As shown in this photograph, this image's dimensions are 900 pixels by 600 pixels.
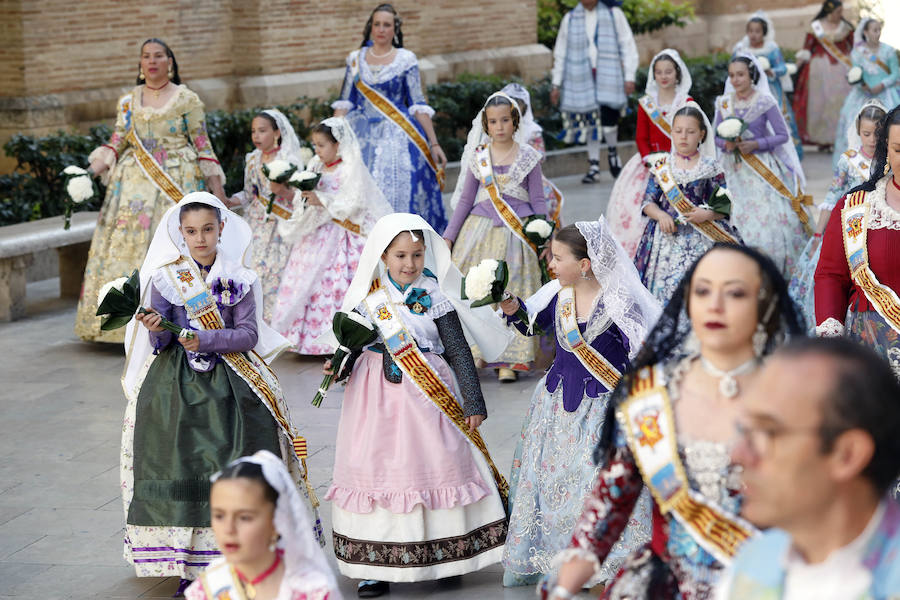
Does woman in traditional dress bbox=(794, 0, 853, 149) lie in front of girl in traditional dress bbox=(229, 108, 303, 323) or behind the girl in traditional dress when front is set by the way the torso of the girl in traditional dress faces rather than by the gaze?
behind

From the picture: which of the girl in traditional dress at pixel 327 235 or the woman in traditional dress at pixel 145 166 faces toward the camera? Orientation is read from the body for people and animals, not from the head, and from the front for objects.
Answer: the woman in traditional dress

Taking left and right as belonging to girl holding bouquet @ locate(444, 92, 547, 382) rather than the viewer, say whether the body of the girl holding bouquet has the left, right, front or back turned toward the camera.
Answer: front

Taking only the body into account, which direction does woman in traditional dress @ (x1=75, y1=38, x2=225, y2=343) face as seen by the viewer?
toward the camera

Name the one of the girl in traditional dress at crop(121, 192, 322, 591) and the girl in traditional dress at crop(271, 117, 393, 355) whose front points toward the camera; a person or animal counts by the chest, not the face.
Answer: the girl in traditional dress at crop(121, 192, 322, 591)

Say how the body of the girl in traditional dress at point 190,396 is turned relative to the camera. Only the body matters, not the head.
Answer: toward the camera

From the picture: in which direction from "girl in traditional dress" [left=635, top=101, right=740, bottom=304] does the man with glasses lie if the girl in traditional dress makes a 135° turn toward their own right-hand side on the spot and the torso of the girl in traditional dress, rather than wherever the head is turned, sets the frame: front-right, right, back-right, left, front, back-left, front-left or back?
back-left

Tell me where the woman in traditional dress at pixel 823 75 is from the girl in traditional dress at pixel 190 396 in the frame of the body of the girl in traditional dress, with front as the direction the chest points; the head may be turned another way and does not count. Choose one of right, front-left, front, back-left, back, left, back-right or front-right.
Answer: back-left

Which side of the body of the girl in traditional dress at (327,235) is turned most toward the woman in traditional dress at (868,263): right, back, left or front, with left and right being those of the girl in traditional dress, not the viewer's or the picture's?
left

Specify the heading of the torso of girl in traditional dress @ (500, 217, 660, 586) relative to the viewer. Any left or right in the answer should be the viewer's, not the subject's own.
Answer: facing the viewer and to the left of the viewer

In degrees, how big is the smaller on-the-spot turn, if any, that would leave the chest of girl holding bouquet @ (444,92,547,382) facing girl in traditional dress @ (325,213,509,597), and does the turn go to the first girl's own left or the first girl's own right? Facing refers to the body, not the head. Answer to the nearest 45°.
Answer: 0° — they already face them
